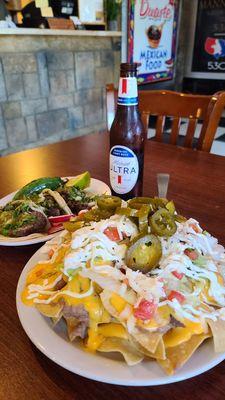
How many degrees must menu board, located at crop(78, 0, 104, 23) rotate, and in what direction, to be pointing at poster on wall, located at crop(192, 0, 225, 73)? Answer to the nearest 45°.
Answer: approximately 135° to its left

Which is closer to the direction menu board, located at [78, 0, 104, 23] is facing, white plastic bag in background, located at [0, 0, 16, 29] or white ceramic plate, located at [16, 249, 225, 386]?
the white ceramic plate

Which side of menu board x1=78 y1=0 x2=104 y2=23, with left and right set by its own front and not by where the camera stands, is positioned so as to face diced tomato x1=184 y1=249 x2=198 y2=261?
front

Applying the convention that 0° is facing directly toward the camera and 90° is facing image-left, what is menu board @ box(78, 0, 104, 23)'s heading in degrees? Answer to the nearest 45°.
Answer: approximately 0°

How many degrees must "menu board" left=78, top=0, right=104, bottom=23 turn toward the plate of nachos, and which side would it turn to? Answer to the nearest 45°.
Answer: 0° — it already faces it

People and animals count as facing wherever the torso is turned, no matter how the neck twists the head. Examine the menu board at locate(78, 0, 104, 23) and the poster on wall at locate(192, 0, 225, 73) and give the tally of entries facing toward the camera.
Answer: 2

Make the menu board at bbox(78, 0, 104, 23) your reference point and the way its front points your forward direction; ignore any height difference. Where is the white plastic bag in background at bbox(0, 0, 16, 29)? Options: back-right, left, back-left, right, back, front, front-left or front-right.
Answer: front-right

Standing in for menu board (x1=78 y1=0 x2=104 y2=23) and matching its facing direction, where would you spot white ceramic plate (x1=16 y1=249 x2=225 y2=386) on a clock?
The white ceramic plate is roughly at 12 o'clock from the menu board.

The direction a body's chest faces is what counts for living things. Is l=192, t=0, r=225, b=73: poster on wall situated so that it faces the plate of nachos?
yes

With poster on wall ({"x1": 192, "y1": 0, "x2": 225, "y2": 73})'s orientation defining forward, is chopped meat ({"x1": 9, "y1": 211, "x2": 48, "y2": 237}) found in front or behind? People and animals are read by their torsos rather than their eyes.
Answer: in front

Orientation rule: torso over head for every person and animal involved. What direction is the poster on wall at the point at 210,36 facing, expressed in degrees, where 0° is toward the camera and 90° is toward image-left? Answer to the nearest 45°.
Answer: approximately 0°
